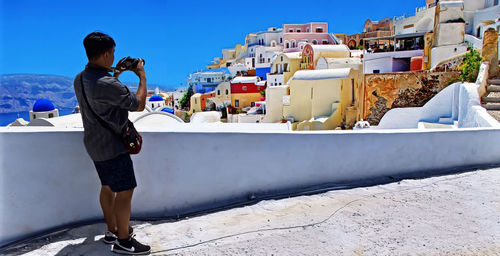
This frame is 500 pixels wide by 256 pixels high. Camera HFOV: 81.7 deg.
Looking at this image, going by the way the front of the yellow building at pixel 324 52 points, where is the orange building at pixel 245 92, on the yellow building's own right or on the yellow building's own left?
on the yellow building's own right

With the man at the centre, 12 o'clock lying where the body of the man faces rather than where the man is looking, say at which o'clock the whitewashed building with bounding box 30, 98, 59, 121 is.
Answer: The whitewashed building is roughly at 10 o'clock from the man.

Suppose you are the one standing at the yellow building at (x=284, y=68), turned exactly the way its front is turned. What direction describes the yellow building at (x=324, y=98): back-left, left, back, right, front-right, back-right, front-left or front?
front-left

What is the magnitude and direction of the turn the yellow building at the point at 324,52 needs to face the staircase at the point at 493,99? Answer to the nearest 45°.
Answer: approximately 45° to its left

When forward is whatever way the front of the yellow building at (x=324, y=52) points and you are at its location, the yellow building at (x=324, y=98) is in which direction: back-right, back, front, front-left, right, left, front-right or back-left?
front-left

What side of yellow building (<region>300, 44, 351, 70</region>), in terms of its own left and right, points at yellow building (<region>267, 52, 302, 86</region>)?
front

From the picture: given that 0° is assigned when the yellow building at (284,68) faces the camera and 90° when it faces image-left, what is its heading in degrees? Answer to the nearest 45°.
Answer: approximately 45°

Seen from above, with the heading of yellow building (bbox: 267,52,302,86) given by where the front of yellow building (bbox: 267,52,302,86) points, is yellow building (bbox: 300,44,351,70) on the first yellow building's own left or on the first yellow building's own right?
on the first yellow building's own left
